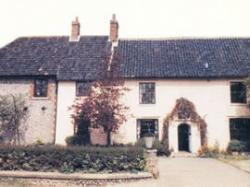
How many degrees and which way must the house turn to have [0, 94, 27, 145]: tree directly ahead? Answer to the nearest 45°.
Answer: approximately 90° to its right

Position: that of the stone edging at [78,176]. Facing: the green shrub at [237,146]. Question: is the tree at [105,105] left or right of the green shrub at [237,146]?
left

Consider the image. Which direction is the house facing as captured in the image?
toward the camera

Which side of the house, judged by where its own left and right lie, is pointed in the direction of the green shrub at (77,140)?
right

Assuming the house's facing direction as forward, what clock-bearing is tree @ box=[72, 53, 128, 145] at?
The tree is roughly at 2 o'clock from the house.

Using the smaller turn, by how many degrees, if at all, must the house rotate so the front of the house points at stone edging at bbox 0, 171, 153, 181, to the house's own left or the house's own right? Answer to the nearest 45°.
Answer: approximately 45° to the house's own right

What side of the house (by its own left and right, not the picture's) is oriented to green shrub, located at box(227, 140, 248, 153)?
left

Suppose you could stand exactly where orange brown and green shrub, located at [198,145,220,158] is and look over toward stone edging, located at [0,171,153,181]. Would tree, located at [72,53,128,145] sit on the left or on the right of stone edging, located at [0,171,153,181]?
right

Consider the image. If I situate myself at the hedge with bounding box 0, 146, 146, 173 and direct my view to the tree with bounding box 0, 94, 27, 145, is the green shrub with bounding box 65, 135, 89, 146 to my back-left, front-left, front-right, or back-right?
front-right
